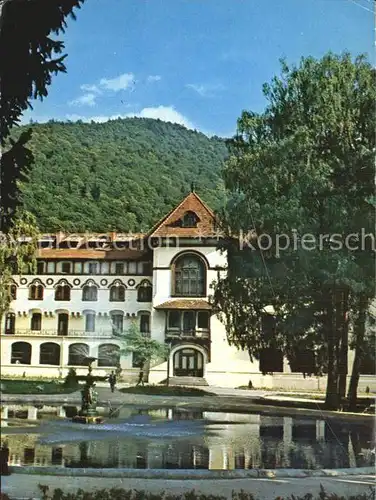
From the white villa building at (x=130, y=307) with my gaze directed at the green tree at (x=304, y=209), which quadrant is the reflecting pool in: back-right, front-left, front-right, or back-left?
front-right

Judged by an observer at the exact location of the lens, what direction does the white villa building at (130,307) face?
facing the viewer
